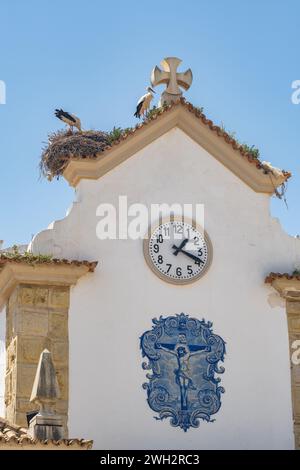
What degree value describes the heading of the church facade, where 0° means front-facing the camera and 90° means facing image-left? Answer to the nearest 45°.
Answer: approximately 0°

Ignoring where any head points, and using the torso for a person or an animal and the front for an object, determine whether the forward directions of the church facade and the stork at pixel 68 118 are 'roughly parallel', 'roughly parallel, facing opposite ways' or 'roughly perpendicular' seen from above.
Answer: roughly perpendicular
